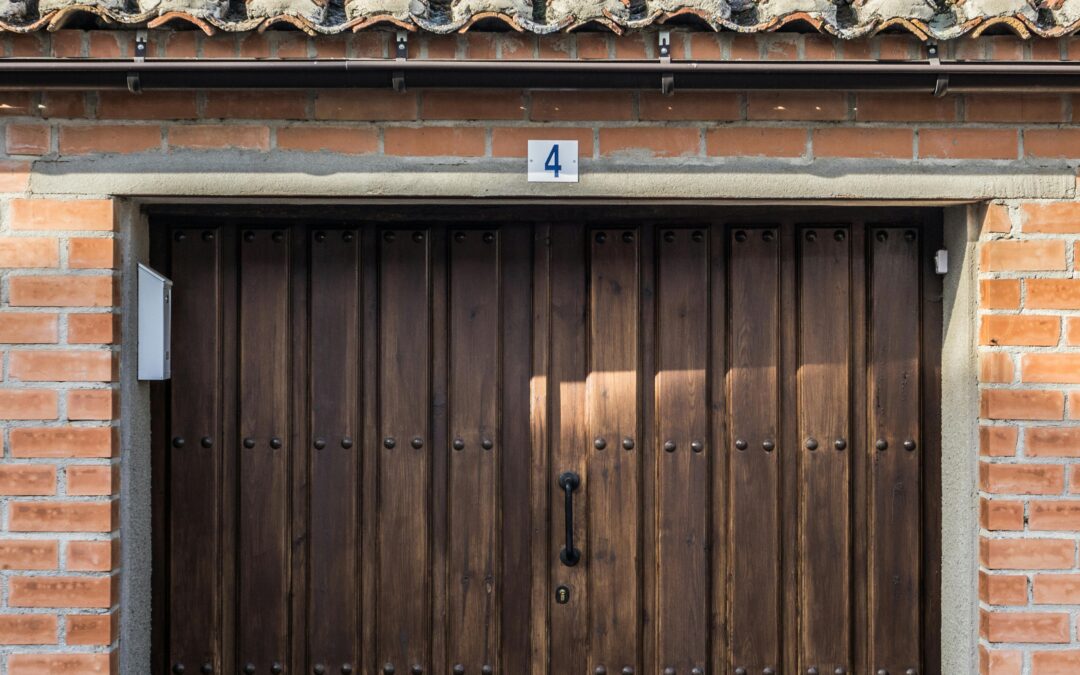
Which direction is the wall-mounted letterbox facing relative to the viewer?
to the viewer's right

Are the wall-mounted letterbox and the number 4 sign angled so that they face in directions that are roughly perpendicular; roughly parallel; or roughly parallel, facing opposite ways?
roughly perpendicular

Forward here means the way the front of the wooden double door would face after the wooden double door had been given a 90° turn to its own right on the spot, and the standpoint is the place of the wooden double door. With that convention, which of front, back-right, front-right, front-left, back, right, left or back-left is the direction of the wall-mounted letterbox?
front

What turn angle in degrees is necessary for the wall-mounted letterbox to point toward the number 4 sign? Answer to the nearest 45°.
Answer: approximately 45° to its right

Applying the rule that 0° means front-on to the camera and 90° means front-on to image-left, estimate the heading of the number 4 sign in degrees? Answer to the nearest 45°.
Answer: approximately 0°

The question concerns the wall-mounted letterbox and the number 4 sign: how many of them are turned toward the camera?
1
